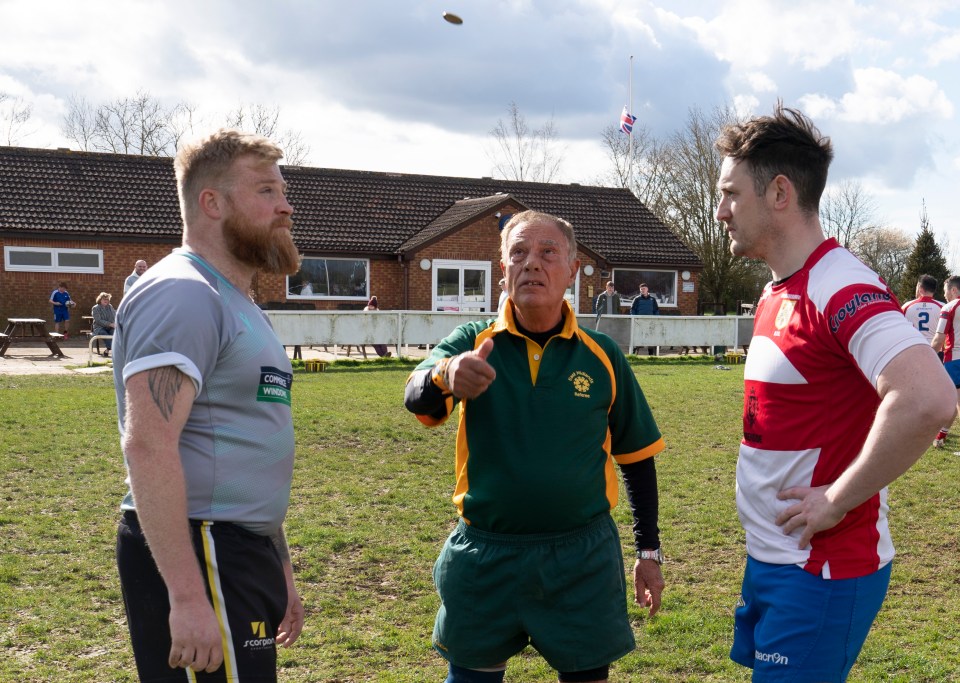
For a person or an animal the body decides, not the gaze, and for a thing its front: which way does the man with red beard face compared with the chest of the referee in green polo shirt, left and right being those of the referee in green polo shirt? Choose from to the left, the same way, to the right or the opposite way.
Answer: to the left

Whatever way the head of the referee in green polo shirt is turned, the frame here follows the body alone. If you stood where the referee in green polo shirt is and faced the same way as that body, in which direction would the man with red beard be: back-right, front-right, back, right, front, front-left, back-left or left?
front-right

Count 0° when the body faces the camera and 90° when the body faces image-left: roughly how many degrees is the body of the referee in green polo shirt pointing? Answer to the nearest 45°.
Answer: approximately 0°

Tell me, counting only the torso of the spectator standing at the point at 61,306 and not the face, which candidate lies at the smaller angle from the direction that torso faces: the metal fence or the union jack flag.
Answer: the metal fence

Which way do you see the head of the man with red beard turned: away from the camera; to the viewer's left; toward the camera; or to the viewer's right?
to the viewer's right

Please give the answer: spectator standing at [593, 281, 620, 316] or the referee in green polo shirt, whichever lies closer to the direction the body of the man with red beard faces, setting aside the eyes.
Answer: the referee in green polo shirt

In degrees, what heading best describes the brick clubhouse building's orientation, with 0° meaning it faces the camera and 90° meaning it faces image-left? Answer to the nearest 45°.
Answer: approximately 0°

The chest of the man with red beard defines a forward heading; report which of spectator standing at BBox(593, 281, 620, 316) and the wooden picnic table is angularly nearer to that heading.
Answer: the spectator standing

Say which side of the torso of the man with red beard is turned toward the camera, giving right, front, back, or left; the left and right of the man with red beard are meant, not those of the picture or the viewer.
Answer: right
